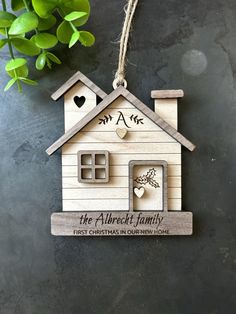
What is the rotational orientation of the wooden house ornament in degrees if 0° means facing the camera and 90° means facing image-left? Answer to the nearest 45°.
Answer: approximately 0°
